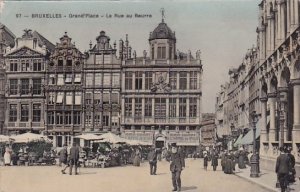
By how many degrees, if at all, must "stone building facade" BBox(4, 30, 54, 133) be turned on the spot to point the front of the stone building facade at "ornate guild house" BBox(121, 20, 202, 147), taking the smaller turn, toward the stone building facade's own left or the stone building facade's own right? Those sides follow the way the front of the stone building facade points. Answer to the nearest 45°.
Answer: approximately 45° to the stone building facade's own left

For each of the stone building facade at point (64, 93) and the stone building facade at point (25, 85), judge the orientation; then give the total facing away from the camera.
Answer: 0

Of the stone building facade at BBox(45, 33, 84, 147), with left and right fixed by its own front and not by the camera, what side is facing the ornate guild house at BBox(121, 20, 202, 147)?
left

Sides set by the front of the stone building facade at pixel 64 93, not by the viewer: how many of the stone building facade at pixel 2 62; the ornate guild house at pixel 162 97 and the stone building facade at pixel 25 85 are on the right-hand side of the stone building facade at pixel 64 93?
2

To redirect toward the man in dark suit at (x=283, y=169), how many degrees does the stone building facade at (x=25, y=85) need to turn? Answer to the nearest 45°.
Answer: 0° — it already faces them

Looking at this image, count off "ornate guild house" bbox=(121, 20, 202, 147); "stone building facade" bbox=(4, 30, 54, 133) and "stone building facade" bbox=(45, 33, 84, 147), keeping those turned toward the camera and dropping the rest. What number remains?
3
